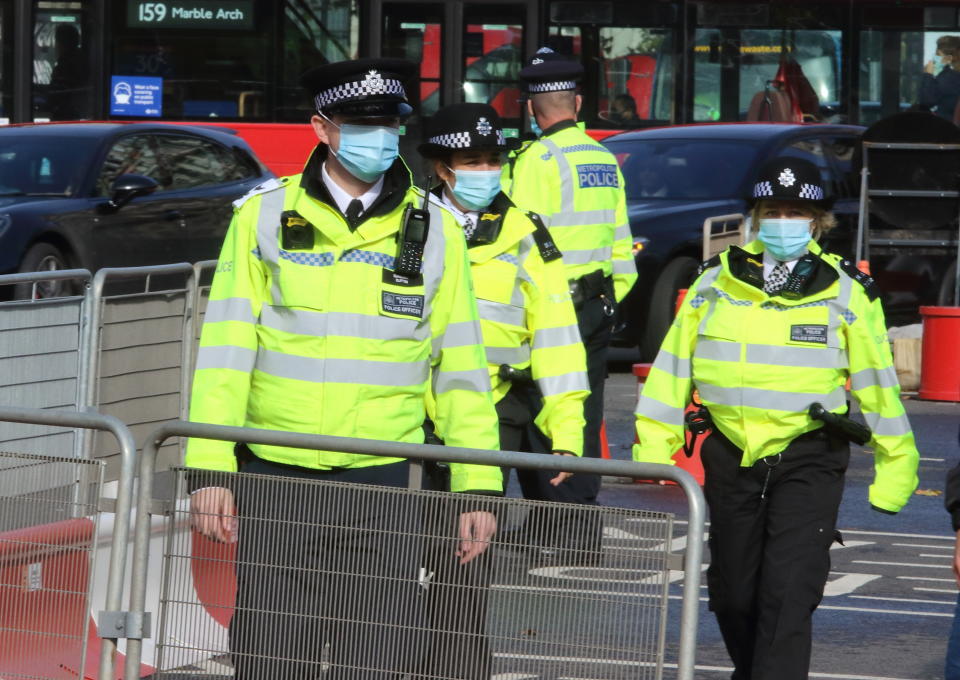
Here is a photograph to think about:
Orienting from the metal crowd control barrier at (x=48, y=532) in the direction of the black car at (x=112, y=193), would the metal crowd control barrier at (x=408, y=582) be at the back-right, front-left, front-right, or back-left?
back-right

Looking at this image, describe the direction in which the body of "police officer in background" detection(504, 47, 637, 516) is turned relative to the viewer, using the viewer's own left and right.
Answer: facing away from the viewer and to the left of the viewer

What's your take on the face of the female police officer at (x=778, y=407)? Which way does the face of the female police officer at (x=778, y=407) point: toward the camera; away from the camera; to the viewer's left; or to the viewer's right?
toward the camera

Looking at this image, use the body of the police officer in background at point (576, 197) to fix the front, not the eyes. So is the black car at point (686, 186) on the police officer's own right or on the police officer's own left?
on the police officer's own right

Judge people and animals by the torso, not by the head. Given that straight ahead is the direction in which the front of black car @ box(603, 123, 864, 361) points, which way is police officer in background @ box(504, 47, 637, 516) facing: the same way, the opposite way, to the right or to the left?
to the right

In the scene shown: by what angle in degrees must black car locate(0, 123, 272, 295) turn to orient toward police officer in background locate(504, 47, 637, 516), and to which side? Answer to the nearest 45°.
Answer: approximately 45° to its left

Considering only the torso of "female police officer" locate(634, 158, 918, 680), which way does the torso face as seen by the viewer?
toward the camera

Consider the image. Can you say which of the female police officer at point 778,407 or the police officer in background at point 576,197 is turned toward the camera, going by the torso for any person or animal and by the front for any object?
the female police officer

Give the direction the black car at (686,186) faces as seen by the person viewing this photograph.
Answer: facing the viewer and to the left of the viewer

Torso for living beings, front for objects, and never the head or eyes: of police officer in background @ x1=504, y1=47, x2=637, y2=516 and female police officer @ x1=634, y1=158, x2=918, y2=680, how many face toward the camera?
1

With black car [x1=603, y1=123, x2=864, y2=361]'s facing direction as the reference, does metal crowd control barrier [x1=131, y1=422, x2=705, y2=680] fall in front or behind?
in front

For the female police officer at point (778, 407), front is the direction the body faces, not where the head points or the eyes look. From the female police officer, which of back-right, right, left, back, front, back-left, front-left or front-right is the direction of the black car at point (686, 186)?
back
